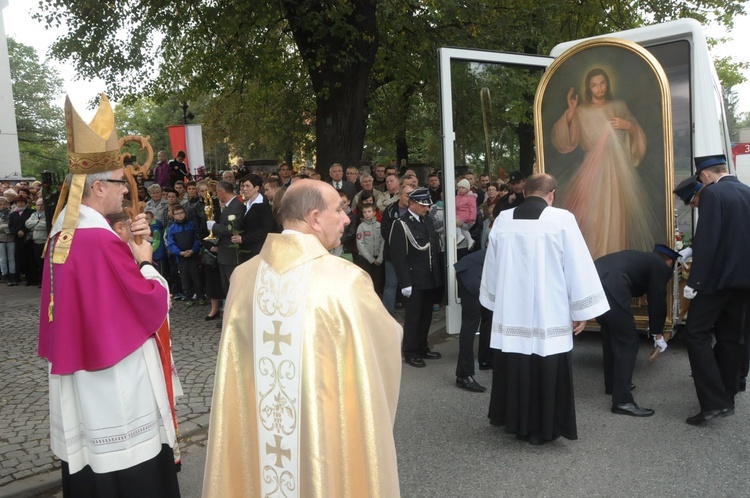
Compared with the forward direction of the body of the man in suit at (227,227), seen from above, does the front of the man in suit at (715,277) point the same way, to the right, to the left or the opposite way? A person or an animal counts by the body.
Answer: to the right

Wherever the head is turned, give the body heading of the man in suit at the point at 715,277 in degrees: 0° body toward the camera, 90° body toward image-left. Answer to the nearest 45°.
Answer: approximately 135°

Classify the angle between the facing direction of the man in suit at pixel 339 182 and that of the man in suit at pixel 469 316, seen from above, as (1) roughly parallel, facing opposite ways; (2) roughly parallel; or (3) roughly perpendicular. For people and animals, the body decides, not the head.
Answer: roughly perpendicular
